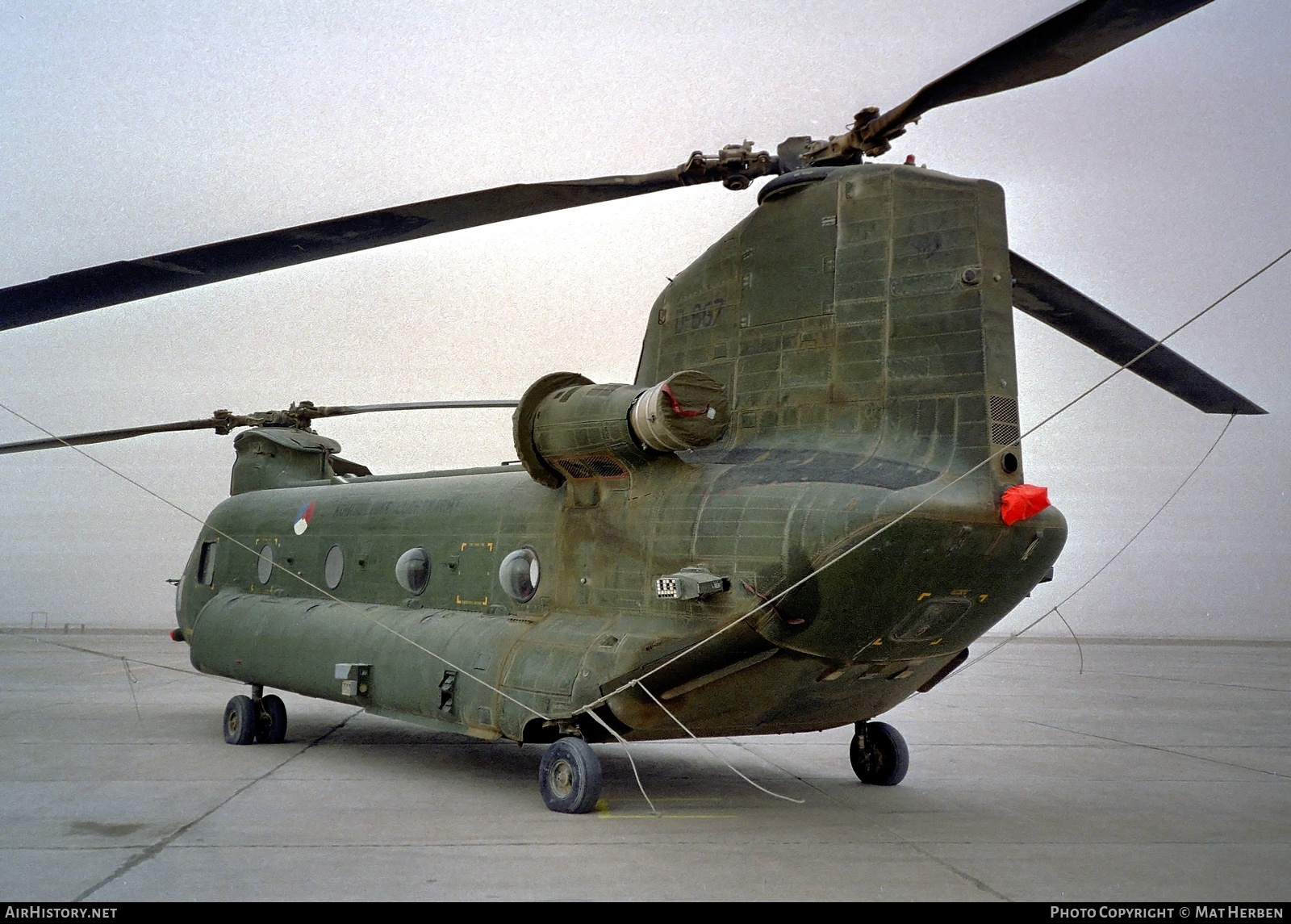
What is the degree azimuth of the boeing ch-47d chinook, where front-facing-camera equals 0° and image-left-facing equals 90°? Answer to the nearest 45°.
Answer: approximately 135°
